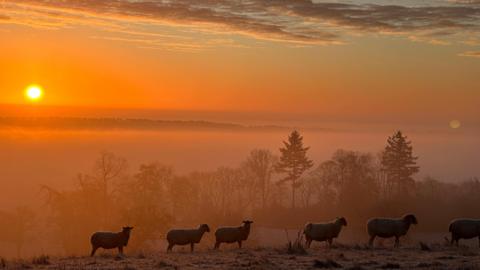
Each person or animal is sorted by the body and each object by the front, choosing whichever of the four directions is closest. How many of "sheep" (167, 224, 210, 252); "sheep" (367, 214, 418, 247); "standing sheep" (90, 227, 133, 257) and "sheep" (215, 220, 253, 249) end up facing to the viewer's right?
4

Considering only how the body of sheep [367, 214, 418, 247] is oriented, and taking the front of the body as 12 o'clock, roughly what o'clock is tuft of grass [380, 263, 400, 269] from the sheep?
The tuft of grass is roughly at 3 o'clock from the sheep.

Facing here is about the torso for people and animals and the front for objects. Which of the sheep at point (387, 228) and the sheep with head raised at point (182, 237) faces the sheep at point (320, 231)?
the sheep with head raised

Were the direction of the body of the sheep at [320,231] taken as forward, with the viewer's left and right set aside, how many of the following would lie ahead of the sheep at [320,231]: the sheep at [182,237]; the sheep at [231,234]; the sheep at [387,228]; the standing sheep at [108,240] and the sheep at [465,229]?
2

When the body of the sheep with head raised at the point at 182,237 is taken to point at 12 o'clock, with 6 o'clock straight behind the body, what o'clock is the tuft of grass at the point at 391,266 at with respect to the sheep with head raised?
The tuft of grass is roughly at 2 o'clock from the sheep with head raised.

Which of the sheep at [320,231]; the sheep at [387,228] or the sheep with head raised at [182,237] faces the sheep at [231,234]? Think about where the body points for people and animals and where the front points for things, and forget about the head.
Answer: the sheep with head raised

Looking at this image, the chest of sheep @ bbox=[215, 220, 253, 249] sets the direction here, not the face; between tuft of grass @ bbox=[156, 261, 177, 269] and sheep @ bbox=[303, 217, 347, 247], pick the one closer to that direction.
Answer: the sheep

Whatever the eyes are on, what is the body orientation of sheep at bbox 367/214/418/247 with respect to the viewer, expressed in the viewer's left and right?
facing to the right of the viewer

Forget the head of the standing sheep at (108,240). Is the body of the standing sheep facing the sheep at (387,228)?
yes

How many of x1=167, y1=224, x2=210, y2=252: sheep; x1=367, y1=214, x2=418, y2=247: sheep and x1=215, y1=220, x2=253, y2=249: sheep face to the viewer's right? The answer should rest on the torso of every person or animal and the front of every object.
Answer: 3

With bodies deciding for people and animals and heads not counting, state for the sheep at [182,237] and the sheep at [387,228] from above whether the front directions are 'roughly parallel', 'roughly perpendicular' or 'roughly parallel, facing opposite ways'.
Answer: roughly parallel

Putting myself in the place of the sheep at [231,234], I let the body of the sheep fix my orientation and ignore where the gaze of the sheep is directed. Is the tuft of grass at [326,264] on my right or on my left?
on my right

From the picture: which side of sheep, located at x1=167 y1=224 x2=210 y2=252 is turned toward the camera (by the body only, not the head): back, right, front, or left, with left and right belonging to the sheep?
right

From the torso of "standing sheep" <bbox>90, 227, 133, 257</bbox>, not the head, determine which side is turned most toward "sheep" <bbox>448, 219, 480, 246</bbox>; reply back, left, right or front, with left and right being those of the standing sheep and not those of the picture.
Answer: front

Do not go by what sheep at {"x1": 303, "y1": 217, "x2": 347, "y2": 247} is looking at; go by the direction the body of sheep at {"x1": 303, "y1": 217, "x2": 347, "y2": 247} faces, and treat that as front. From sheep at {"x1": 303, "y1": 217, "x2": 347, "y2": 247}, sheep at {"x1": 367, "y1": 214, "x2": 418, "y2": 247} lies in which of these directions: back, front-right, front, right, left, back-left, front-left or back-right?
front

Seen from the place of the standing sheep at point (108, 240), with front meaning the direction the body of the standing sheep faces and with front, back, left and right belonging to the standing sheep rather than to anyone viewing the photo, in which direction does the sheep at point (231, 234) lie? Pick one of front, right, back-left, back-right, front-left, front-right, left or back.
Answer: front

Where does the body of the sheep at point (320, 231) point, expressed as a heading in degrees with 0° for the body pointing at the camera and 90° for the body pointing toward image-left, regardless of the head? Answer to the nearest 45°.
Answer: approximately 270°

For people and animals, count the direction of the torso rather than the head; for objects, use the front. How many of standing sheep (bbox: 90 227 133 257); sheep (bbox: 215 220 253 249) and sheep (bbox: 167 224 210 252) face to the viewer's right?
3

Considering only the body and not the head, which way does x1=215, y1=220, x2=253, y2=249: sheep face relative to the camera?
to the viewer's right

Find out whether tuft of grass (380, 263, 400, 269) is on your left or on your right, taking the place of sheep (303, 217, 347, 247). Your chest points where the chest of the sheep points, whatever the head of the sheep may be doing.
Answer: on your right
